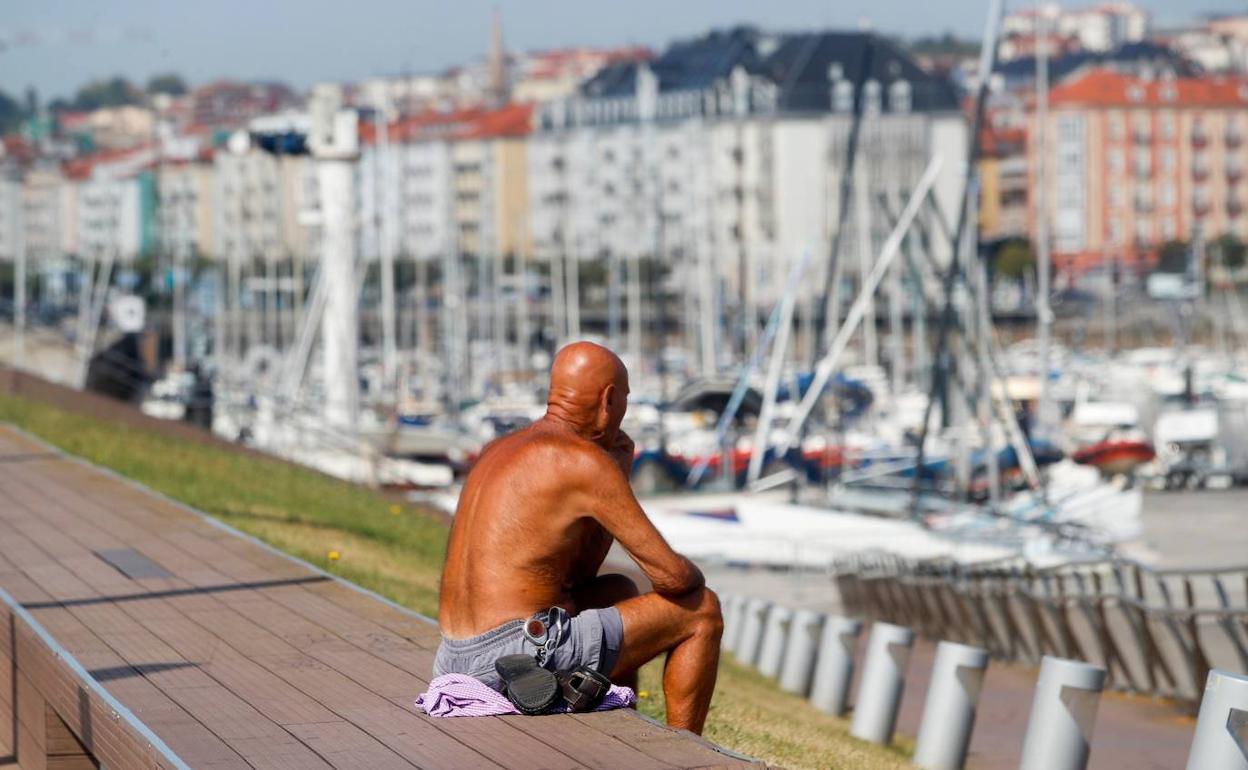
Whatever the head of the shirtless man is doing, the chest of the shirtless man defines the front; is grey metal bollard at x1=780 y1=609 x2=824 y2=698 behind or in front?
in front

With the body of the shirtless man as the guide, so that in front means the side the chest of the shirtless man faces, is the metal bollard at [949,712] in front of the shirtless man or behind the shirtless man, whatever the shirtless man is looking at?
in front

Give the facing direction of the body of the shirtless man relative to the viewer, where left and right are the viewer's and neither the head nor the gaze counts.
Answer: facing away from the viewer and to the right of the viewer

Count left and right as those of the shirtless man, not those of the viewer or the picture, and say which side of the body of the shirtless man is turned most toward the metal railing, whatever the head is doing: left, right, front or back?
front

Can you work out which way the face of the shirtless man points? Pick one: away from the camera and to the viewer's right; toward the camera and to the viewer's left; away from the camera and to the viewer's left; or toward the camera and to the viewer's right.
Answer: away from the camera and to the viewer's right

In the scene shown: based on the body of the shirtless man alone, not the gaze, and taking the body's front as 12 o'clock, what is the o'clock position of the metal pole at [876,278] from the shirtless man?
The metal pole is roughly at 11 o'clock from the shirtless man.

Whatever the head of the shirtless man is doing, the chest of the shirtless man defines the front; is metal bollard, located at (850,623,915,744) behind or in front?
in front

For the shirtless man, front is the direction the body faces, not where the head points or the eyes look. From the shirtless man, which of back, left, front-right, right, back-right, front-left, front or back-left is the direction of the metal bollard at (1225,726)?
front-right
